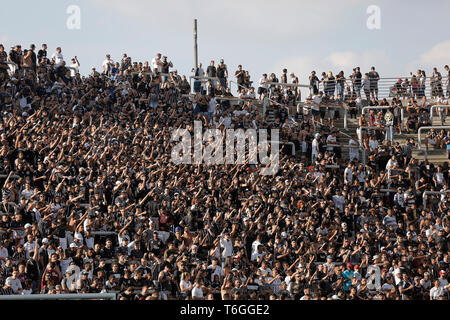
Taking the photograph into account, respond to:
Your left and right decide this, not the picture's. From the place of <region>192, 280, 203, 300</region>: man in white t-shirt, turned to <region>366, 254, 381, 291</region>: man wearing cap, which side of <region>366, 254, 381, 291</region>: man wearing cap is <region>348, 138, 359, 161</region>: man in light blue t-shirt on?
left

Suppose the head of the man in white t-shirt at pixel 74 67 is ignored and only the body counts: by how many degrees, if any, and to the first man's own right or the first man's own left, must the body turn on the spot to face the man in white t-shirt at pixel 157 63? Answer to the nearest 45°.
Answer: approximately 135° to the first man's own left

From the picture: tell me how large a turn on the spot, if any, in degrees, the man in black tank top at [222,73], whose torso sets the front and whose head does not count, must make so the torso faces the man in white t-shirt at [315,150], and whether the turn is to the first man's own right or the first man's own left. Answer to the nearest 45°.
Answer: approximately 45° to the first man's own left

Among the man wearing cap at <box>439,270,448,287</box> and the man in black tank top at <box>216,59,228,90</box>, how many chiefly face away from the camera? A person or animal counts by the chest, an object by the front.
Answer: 0

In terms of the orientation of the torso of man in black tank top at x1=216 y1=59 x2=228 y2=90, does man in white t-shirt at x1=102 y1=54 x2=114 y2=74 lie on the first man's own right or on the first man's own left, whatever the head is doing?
on the first man's own right

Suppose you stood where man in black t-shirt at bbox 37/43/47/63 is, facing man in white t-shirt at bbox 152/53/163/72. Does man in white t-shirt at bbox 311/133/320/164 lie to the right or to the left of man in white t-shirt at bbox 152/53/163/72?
right

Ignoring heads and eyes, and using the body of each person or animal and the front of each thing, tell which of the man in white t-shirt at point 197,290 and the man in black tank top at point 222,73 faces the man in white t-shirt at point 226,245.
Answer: the man in black tank top

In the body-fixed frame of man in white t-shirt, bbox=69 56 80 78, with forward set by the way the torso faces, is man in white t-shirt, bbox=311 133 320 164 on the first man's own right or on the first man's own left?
on the first man's own left

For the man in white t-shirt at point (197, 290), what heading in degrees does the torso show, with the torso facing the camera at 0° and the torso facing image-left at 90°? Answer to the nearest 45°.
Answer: approximately 45°

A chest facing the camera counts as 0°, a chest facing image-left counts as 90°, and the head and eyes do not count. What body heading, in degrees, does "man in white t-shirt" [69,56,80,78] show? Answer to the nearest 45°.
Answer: approximately 45°
